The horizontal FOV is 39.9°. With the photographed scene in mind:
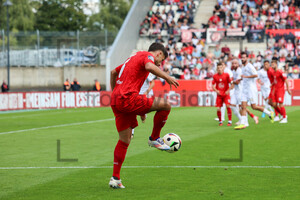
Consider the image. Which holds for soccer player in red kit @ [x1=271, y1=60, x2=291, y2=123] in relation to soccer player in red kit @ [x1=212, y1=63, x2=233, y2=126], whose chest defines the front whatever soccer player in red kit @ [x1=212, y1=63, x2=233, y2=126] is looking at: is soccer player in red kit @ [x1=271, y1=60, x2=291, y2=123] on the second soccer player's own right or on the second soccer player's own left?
on the second soccer player's own left

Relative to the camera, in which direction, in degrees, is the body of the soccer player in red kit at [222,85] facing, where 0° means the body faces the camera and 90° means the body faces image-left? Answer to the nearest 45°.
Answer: approximately 0°

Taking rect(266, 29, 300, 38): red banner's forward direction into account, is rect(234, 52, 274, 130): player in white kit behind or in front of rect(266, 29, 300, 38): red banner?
in front

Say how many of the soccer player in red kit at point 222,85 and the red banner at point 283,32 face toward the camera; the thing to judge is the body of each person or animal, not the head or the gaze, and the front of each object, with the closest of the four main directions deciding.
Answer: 2

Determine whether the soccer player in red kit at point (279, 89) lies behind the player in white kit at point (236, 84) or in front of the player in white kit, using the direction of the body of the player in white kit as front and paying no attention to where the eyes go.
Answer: behind

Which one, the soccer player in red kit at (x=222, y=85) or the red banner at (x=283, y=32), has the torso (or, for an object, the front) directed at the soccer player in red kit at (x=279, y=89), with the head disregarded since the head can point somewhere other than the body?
the red banner

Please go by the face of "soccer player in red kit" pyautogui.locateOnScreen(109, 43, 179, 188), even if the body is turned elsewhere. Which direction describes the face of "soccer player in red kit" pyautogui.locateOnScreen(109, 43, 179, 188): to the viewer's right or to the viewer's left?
to the viewer's right

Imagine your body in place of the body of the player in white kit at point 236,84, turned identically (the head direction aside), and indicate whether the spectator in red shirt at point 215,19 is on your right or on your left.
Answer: on your right

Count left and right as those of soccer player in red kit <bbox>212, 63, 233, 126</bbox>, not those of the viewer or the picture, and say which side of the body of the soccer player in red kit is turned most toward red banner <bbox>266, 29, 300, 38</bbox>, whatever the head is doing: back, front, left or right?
back
